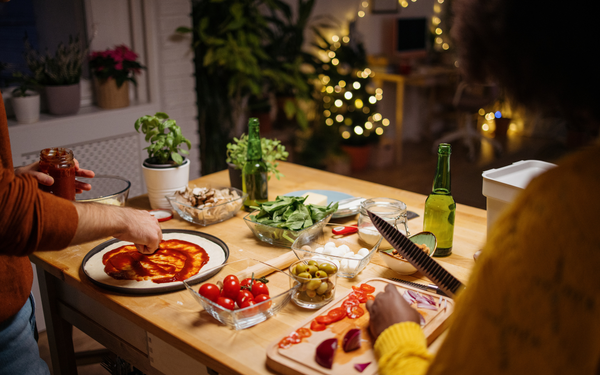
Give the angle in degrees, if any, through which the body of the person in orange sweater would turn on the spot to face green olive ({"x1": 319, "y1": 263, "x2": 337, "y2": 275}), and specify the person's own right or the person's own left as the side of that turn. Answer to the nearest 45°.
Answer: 0° — they already face it

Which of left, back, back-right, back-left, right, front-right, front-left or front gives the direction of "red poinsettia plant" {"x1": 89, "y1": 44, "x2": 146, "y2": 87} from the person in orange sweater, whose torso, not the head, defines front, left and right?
left

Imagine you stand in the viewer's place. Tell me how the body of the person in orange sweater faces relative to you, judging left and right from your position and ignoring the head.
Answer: facing to the right of the viewer

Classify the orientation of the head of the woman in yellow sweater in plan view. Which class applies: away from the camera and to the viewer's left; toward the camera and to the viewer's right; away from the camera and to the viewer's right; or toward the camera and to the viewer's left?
away from the camera and to the viewer's left

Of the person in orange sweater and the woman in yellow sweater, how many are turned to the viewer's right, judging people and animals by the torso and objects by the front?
1

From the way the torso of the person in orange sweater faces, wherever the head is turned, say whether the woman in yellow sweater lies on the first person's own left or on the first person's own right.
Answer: on the first person's own right

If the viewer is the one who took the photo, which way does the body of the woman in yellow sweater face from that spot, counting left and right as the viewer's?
facing away from the viewer and to the left of the viewer

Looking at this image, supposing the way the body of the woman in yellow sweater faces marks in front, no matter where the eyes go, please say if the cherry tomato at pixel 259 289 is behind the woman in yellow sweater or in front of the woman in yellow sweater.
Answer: in front

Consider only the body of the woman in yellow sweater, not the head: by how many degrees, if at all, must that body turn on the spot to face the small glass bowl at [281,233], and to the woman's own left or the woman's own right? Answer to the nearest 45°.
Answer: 0° — they already face it
